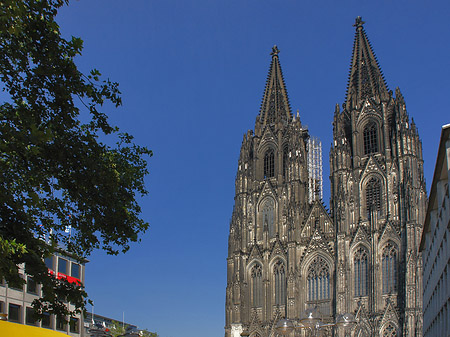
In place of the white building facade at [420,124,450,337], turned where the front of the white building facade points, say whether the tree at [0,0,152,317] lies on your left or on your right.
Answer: on your left

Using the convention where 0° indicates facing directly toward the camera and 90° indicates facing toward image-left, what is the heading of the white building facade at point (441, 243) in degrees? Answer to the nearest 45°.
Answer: approximately 90°
